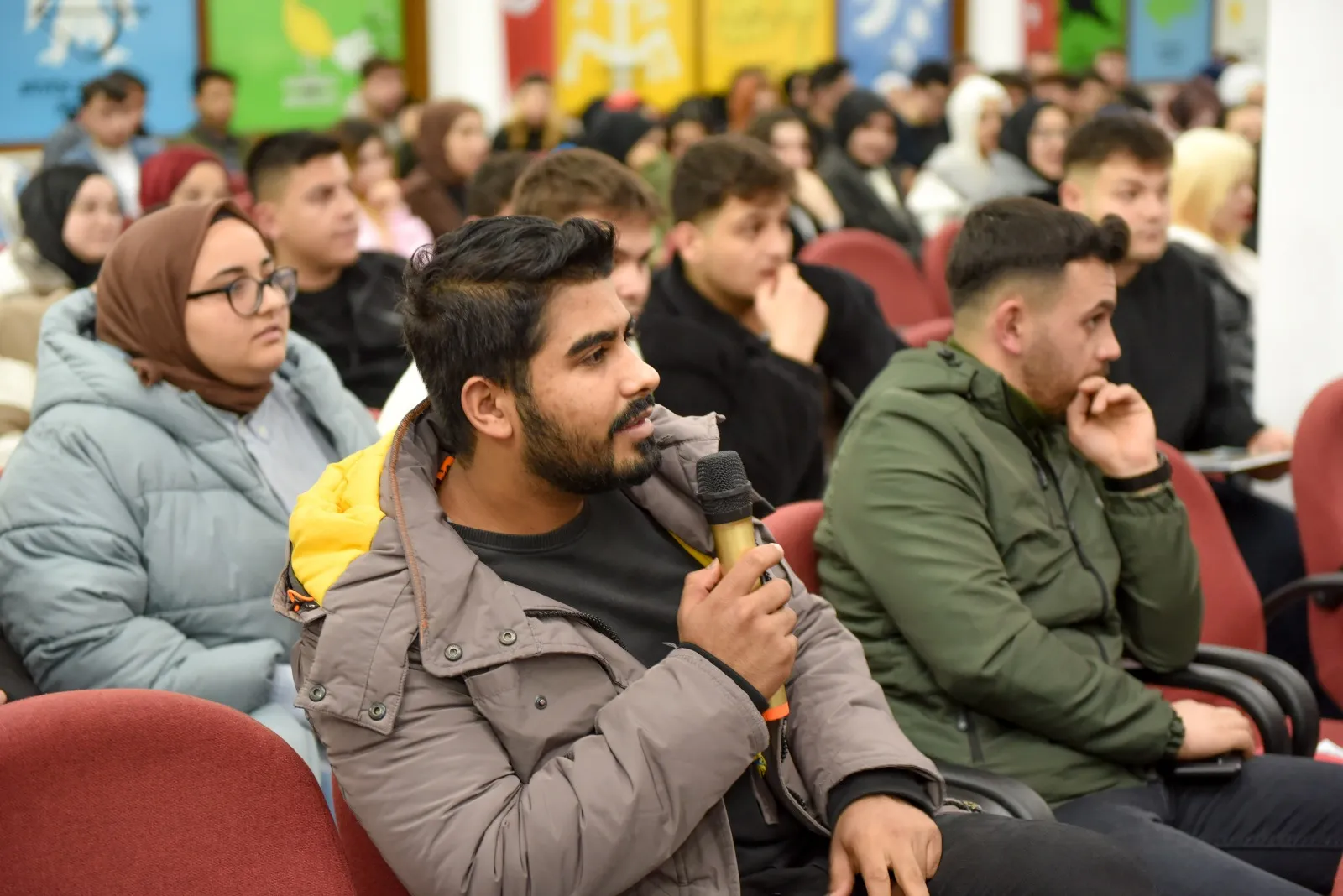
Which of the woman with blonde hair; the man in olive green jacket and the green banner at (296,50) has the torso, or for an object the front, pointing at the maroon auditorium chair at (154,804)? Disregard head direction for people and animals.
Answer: the green banner

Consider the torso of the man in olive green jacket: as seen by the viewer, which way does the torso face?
to the viewer's right

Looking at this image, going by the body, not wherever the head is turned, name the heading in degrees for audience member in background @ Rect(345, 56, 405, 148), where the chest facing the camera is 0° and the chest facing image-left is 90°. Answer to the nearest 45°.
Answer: approximately 315°

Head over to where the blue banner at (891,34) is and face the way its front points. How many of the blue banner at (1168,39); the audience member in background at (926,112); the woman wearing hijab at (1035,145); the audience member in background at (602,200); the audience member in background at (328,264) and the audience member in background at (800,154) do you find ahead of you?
5

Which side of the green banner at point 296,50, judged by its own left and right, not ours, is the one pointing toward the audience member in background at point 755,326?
front

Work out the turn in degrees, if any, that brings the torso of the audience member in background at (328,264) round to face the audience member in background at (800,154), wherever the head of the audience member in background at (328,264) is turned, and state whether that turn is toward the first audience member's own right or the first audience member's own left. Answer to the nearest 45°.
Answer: approximately 90° to the first audience member's own left

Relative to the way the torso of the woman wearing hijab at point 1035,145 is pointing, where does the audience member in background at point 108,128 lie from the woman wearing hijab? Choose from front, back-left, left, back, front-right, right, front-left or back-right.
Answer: back-right

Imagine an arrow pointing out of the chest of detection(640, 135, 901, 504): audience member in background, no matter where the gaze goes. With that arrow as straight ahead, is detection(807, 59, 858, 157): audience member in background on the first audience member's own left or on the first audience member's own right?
on the first audience member's own left
